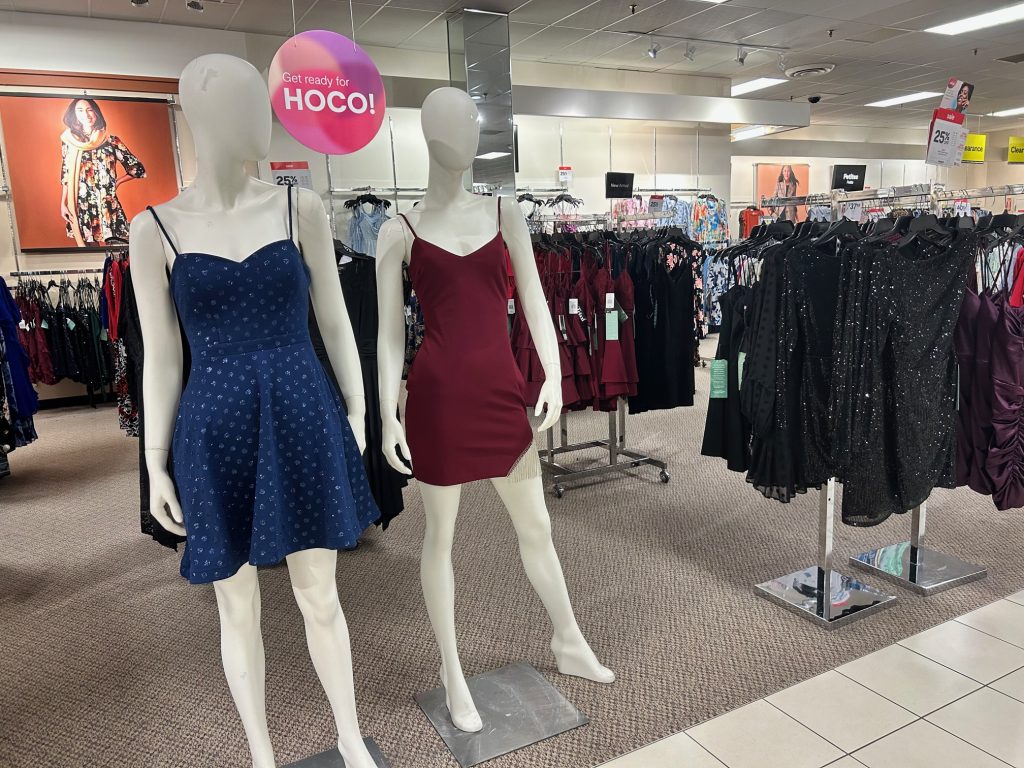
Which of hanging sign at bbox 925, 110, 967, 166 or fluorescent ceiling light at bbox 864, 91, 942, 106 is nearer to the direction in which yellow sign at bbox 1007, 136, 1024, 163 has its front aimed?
the hanging sign

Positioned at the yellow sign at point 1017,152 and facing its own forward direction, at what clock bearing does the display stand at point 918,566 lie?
The display stand is roughly at 12 o'clock from the yellow sign.

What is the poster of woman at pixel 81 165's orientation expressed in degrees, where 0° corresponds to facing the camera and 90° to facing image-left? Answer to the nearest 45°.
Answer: approximately 0°

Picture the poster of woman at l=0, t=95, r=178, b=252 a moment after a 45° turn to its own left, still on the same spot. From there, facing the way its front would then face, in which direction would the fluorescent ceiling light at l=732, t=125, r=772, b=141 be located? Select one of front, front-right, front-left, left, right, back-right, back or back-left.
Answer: front-left

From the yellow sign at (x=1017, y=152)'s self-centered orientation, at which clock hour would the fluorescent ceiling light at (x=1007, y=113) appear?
The fluorescent ceiling light is roughly at 6 o'clock from the yellow sign.

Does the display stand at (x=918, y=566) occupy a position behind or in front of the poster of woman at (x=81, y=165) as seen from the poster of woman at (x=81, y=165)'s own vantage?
in front

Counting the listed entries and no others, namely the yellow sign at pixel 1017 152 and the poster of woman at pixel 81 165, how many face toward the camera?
2

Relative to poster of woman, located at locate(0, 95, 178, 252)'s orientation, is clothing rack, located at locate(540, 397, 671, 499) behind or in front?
in front
